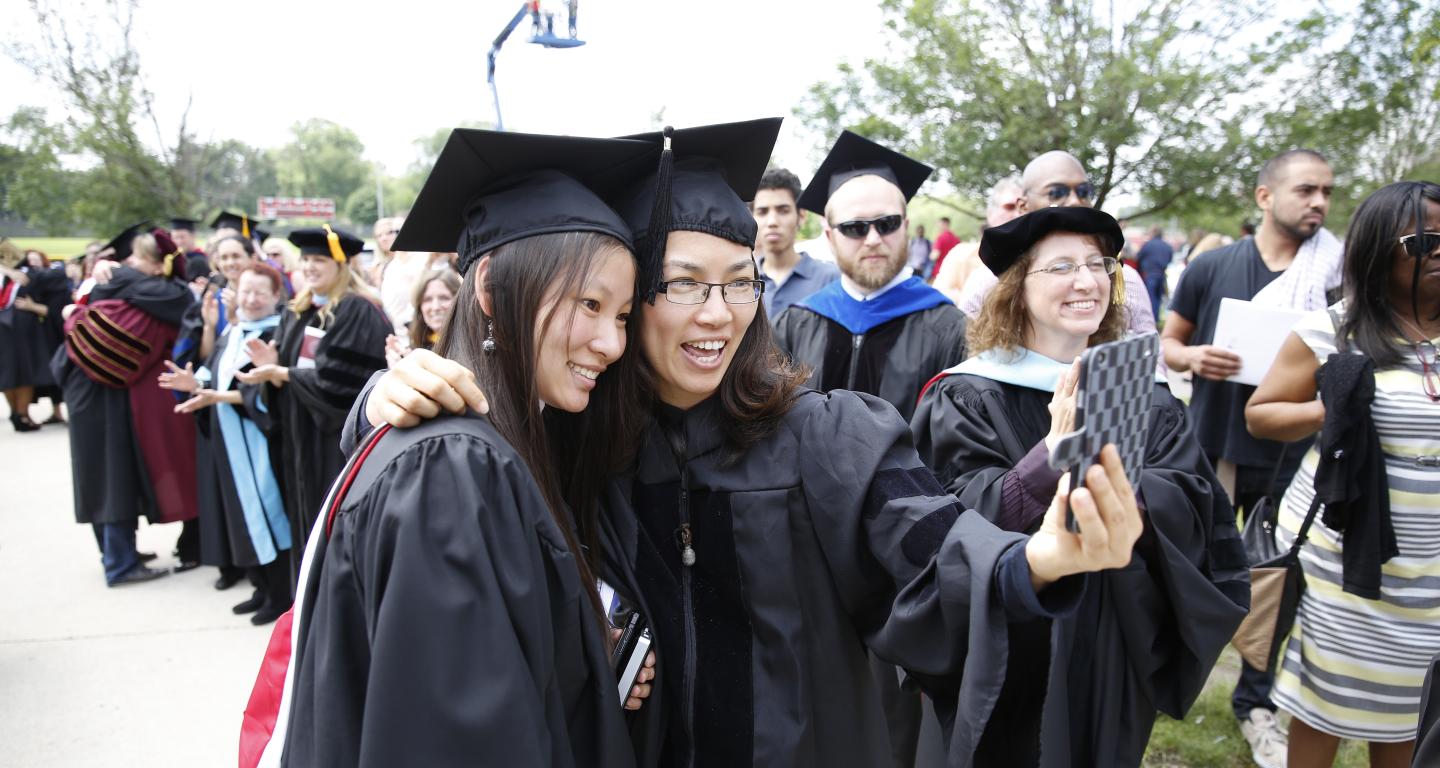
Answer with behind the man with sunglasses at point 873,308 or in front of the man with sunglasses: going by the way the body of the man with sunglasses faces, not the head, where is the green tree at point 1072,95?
behind

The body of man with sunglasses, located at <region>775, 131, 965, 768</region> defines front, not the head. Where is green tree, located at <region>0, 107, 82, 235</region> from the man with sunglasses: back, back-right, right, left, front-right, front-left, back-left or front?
back-right

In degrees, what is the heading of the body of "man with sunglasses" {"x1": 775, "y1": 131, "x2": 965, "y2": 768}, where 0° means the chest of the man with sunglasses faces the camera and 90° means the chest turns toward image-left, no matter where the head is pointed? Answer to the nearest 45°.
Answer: approximately 0°

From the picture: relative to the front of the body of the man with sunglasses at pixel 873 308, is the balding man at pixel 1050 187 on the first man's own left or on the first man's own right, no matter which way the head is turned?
on the first man's own left

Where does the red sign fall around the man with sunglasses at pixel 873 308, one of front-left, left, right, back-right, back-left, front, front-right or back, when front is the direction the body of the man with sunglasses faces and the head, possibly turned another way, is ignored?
back-right
